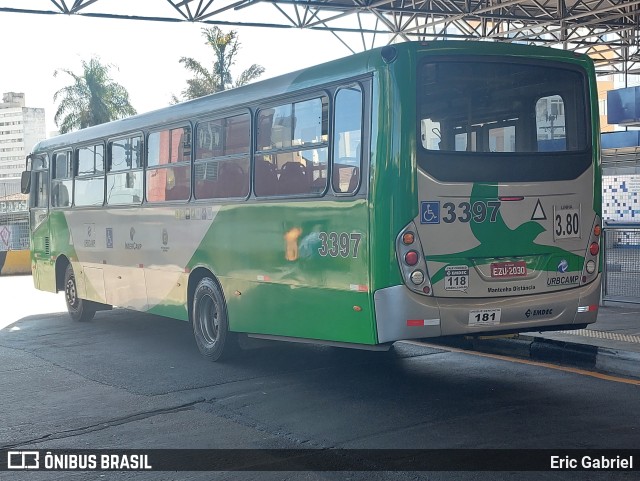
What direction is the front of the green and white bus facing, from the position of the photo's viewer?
facing away from the viewer and to the left of the viewer
